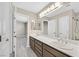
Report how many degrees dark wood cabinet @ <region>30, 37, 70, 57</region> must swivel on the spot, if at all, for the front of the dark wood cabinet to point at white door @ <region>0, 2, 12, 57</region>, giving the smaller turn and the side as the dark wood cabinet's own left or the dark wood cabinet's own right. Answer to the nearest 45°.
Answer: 0° — it already faces it

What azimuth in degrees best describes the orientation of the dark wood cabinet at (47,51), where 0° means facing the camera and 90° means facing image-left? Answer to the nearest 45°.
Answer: approximately 45°
